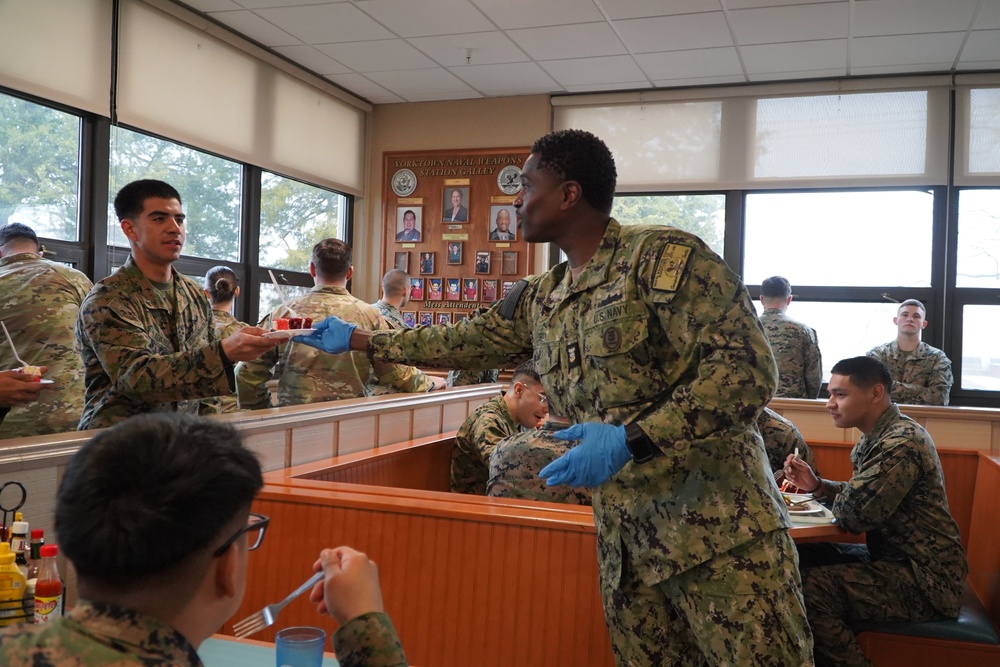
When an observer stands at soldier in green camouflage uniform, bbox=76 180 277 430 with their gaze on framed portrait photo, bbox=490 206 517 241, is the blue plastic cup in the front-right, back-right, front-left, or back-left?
back-right

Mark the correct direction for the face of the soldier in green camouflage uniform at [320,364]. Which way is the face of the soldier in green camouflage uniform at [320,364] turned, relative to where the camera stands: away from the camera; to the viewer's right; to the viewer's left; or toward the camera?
away from the camera

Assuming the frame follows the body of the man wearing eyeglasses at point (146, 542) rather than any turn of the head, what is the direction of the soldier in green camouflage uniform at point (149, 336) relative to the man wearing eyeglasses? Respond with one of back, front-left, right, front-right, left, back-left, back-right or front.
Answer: front-left

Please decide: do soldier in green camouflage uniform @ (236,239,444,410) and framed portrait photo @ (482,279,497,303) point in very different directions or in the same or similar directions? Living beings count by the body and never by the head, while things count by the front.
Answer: very different directions

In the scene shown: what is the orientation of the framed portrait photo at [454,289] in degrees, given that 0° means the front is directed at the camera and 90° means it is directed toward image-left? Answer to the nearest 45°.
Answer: approximately 0°

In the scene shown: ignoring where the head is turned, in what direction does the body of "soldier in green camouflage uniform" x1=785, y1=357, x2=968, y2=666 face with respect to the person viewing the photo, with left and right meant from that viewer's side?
facing to the left of the viewer

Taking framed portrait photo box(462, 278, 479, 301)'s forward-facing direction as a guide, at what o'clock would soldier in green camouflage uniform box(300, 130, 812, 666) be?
The soldier in green camouflage uniform is roughly at 12 o'clock from the framed portrait photo.

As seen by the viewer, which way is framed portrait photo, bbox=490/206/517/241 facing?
toward the camera

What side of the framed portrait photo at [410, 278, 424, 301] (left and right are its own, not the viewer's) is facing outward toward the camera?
front

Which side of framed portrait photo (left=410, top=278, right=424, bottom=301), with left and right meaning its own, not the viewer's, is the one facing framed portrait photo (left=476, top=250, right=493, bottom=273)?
left

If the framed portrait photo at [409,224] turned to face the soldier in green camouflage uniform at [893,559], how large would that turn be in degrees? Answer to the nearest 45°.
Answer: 0° — it already faces them

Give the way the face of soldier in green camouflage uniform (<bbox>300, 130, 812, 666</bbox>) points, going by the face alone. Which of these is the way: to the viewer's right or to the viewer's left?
to the viewer's left

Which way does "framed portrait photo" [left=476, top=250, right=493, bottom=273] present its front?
toward the camera

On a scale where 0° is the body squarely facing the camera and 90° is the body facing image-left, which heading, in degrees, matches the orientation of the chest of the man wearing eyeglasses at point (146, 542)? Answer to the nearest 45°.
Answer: approximately 225°

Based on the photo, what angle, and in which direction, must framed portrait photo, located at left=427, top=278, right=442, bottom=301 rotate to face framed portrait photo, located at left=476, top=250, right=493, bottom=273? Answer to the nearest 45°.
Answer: approximately 90° to its left

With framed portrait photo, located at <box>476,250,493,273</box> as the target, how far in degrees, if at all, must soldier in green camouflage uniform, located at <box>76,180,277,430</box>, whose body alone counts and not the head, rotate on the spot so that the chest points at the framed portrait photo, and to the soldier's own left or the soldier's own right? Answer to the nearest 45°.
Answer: approximately 90° to the soldier's own left
